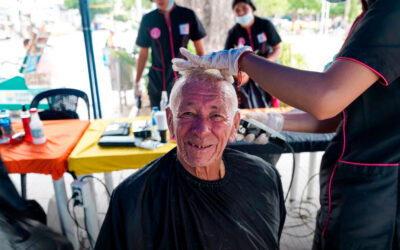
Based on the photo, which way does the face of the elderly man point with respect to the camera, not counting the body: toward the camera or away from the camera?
toward the camera

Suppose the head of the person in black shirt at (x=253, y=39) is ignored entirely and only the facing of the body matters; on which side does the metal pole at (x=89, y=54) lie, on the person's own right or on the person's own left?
on the person's own right

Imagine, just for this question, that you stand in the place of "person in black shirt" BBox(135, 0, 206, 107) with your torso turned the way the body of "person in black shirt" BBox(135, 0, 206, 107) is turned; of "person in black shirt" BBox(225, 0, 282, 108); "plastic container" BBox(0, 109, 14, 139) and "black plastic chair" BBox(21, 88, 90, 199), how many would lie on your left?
1

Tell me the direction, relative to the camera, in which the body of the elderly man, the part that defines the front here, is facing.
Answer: toward the camera

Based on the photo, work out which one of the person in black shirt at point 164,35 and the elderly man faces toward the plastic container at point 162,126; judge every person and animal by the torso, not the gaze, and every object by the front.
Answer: the person in black shirt

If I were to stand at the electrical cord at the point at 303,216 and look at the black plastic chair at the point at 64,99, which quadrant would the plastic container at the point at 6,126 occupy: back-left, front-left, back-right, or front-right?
front-left

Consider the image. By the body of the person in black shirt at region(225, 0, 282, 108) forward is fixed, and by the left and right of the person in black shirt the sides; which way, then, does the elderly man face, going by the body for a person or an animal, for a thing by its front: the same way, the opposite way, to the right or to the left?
the same way

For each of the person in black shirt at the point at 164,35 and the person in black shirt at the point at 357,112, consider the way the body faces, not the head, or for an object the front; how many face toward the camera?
1

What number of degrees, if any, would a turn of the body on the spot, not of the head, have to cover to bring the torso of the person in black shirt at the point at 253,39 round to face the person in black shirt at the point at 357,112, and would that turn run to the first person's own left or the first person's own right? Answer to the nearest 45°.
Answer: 0° — they already face them

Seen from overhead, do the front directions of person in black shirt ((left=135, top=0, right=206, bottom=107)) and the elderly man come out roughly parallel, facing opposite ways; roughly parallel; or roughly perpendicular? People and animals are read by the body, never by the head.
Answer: roughly parallel

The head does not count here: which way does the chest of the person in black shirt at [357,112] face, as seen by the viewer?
to the viewer's left

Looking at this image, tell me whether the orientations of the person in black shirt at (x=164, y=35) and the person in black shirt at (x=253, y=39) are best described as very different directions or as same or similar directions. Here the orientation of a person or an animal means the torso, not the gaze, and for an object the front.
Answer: same or similar directions

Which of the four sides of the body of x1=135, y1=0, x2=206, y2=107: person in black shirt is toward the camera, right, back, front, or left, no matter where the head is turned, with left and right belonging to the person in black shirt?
front
